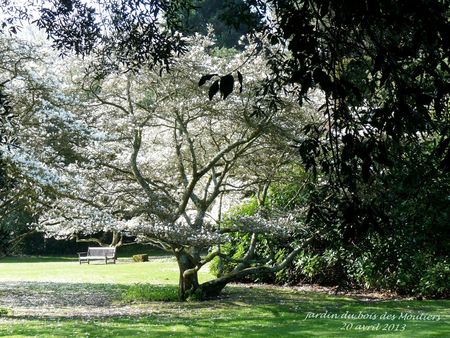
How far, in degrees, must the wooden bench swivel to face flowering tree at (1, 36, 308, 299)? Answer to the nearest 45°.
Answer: approximately 45° to its left
